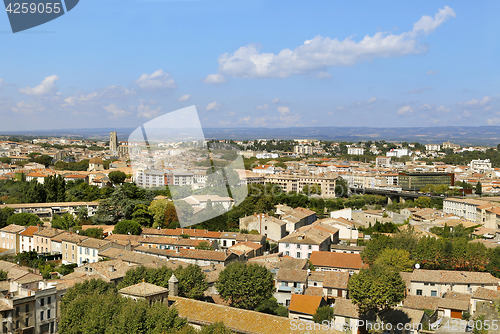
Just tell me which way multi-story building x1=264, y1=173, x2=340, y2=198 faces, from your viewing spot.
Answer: facing the viewer

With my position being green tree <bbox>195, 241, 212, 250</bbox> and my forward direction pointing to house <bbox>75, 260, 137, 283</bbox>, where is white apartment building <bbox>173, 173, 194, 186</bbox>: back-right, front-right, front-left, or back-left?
back-right

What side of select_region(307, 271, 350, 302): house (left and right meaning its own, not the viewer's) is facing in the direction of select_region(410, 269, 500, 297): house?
left

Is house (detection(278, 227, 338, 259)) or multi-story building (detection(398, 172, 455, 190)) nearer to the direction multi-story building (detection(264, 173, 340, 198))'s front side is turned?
the house

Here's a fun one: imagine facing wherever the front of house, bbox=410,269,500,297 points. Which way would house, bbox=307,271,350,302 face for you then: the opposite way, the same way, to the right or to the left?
the same way

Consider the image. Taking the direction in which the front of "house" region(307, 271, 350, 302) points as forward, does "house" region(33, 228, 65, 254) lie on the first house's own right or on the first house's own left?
on the first house's own right

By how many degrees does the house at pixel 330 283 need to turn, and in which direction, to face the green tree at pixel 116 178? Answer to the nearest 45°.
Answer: approximately 135° to its right

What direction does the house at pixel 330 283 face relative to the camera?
toward the camera

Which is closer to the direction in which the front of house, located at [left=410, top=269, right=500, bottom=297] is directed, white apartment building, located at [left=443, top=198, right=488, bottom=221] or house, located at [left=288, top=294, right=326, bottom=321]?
the house

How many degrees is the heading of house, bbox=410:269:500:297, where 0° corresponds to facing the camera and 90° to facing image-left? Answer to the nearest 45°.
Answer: approximately 0°

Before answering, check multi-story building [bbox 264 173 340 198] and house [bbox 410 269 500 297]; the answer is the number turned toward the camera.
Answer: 2

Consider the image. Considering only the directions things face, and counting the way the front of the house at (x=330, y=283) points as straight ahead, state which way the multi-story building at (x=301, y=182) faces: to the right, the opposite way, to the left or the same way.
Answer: the same way

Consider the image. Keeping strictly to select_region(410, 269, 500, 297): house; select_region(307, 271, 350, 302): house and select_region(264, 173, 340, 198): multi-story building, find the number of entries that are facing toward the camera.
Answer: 3

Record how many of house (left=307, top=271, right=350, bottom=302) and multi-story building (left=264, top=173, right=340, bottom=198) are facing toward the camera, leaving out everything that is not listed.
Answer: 2

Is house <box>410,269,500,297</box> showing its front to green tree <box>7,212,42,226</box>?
no
